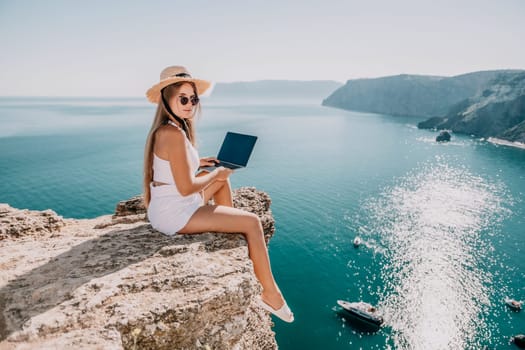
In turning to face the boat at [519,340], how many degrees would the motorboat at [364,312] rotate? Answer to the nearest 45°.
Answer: approximately 135° to its right

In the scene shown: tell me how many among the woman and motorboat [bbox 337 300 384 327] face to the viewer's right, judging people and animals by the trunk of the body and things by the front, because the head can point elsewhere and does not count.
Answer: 1

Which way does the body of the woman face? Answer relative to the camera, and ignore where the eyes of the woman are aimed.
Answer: to the viewer's right

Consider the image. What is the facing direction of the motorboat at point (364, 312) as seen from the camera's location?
facing away from the viewer and to the left of the viewer

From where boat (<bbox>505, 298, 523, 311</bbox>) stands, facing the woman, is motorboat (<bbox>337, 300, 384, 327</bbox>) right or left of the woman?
right

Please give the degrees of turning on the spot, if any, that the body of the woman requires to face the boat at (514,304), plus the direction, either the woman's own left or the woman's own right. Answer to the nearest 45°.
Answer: approximately 45° to the woman's own left
